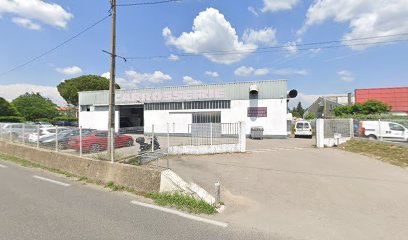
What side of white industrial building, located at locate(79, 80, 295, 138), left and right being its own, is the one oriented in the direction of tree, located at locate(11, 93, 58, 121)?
right

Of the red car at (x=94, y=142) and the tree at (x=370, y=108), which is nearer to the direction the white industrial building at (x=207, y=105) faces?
the red car

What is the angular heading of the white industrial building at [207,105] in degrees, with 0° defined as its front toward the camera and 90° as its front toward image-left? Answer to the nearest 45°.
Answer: approximately 45°

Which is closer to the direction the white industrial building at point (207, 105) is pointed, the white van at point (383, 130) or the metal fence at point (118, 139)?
the metal fence

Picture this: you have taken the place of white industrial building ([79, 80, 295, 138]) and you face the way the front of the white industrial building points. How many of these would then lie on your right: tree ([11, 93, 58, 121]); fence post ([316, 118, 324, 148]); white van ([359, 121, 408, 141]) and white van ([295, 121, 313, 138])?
1

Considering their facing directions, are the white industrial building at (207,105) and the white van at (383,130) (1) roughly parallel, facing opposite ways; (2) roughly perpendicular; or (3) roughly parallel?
roughly perpendicular

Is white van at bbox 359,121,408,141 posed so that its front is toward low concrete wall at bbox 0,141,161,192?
no

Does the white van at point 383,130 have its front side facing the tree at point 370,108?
no

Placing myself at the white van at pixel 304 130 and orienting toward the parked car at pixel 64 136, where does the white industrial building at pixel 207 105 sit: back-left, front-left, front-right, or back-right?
front-right
